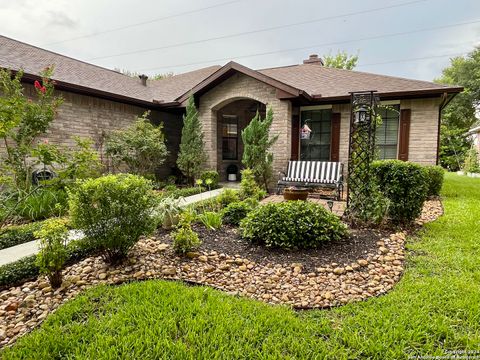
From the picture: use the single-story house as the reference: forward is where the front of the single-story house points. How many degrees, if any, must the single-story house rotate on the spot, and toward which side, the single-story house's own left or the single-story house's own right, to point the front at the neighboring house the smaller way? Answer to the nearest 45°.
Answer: approximately 135° to the single-story house's own left

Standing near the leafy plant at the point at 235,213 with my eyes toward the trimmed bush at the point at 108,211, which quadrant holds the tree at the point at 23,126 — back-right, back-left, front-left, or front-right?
front-right

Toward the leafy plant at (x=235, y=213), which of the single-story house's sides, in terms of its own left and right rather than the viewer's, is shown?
front

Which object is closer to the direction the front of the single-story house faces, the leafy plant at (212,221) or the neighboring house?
the leafy plant

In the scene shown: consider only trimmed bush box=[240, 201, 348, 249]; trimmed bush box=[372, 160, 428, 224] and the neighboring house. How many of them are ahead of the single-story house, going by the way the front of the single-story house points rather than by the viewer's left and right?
2

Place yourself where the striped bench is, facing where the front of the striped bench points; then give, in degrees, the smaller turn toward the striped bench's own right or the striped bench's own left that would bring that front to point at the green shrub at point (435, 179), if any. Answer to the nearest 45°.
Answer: approximately 135° to the striped bench's own left

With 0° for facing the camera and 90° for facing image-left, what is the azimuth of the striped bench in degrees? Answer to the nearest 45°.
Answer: approximately 45°

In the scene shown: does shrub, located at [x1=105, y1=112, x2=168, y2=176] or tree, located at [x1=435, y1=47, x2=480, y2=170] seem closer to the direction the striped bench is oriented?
the shrub

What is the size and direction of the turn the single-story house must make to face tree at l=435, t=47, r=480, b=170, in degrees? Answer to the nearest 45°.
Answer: approximately 135° to its left

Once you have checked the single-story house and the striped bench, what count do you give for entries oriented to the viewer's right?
0

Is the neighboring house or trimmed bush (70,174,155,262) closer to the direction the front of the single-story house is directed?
the trimmed bush

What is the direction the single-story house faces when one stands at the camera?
facing the viewer

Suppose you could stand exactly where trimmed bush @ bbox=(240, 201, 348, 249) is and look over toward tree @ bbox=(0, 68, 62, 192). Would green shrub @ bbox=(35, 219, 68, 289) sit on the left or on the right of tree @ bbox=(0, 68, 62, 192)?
left
